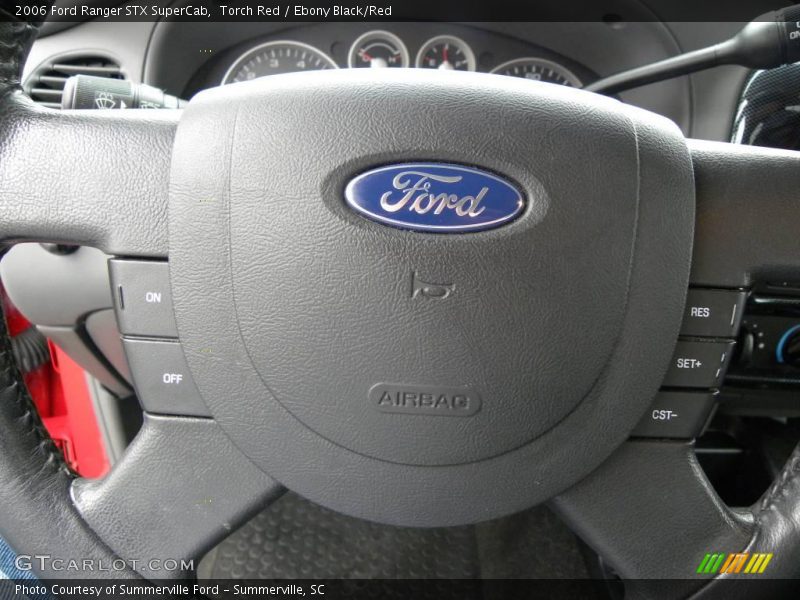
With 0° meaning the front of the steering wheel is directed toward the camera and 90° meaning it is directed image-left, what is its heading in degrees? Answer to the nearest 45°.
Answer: approximately 0°
